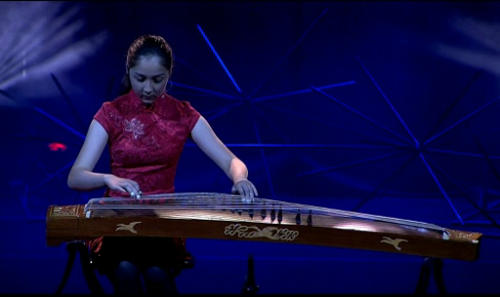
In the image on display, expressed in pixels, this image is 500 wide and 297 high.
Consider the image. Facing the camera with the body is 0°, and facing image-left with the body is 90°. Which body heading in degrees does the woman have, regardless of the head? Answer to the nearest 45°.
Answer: approximately 0°

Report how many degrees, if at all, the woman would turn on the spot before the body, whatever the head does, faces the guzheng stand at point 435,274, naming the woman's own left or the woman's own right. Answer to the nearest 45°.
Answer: approximately 90° to the woman's own left
